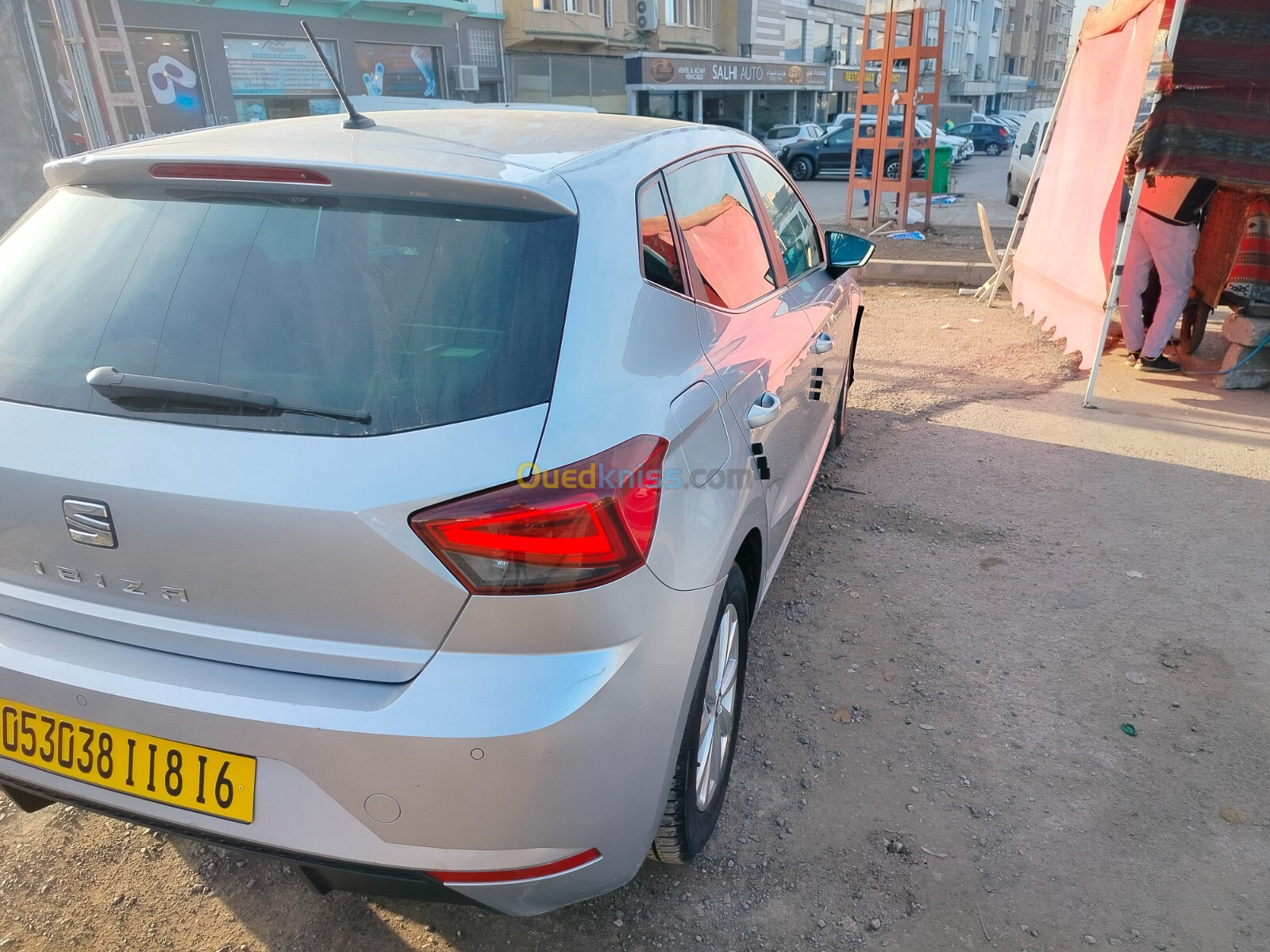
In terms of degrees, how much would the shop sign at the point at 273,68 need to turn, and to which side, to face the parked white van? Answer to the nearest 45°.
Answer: approximately 45° to its left

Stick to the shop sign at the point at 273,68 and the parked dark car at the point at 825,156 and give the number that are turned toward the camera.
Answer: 1

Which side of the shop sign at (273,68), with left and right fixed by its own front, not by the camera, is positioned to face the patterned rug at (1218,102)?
front

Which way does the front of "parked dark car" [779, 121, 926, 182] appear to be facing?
to the viewer's left

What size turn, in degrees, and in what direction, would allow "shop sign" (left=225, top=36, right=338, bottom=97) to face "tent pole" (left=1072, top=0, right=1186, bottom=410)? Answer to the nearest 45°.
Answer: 0° — it already faces it

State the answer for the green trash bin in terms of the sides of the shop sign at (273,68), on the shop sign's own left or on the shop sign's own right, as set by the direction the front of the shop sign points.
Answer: on the shop sign's own left

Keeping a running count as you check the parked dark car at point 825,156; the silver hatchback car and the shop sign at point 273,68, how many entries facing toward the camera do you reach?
1

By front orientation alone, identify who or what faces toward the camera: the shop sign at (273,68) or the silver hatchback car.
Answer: the shop sign

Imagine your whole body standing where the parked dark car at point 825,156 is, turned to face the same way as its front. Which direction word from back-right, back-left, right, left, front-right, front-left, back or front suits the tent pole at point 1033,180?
left

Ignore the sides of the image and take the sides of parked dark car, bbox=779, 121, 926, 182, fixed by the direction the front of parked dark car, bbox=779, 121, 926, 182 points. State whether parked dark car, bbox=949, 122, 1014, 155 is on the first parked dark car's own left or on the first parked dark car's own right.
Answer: on the first parked dark car's own right

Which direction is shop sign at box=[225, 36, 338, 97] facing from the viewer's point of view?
toward the camera

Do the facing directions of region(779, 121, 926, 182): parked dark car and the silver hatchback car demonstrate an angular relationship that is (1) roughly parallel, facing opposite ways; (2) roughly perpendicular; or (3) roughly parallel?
roughly perpendicular

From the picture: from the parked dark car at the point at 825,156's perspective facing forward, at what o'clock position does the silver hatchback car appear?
The silver hatchback car is roughly at 9 o'clock from the parked dark car.

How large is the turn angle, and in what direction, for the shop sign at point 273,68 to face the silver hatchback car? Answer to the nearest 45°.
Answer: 0° — it already faces it

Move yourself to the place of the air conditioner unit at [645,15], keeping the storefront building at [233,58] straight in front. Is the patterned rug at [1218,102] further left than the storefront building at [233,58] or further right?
left

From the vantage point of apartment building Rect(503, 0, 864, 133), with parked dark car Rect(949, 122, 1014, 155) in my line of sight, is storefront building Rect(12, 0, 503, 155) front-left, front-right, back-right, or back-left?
back-right
